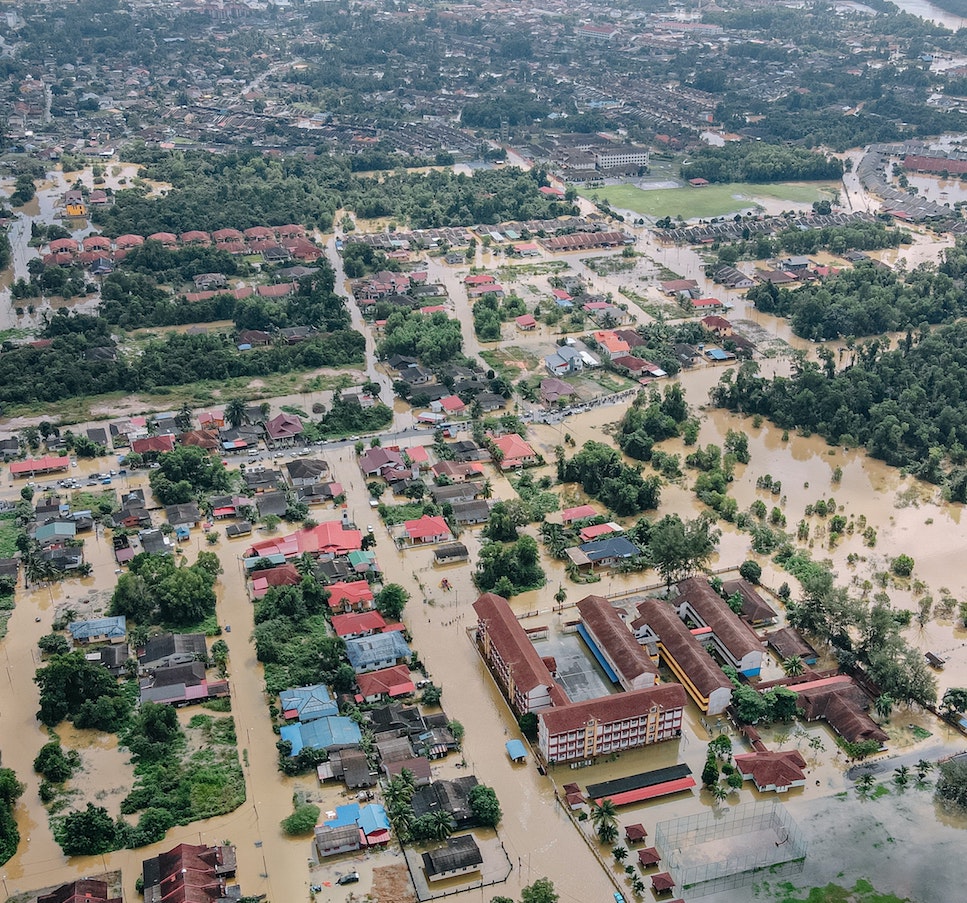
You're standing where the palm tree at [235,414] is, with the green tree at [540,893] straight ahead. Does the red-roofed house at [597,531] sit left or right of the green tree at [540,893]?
left

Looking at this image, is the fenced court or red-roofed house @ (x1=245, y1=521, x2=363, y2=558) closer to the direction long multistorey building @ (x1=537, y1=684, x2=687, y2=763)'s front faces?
the fenced court

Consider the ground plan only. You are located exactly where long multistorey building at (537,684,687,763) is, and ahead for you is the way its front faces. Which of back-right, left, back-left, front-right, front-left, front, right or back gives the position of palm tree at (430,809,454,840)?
front-right

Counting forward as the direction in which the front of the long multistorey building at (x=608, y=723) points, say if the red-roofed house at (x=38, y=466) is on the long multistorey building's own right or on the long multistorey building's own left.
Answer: on the long multistorey building's own right

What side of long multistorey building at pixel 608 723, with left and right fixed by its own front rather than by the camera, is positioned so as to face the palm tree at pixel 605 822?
front

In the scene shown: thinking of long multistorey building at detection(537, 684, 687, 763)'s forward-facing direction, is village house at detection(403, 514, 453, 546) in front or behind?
behind

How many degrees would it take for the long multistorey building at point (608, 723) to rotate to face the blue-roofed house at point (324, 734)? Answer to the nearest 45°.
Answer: approximately 90° to its right

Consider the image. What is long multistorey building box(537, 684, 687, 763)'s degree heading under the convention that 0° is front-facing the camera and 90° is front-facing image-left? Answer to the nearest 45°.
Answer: approximately 0°

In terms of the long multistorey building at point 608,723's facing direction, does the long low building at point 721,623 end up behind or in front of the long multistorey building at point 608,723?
behind

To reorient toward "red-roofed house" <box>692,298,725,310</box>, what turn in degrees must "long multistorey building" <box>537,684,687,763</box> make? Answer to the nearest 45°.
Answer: approximately 180°

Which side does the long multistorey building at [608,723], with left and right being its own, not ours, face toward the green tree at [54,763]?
right

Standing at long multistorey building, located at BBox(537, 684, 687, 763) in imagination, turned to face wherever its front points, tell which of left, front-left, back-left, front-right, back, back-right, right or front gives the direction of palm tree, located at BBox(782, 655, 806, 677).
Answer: back-left

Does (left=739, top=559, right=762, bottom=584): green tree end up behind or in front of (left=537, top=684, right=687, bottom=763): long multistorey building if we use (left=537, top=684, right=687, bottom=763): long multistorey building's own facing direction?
behind

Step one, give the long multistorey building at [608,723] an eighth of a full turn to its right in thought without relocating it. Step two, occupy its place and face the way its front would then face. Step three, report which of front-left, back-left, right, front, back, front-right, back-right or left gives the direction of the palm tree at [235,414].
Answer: right

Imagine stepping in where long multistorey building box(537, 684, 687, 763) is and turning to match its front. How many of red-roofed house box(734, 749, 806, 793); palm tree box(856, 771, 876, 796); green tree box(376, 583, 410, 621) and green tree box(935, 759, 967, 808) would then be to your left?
3

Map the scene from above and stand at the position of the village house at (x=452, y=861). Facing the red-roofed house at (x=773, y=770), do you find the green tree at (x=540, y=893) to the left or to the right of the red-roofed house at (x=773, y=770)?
right
